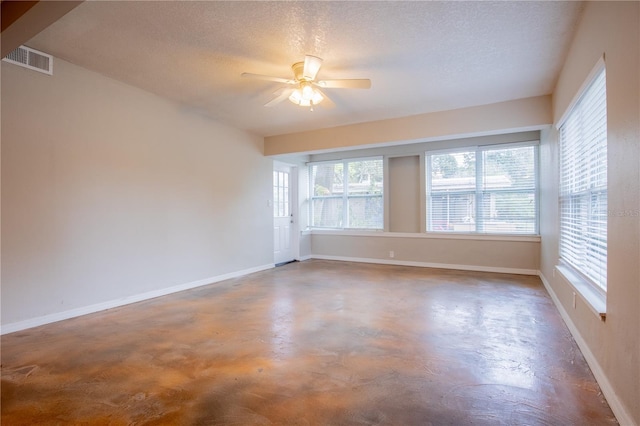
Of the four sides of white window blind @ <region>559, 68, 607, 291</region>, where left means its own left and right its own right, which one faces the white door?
front

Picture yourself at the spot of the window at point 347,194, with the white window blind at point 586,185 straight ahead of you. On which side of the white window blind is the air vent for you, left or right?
right

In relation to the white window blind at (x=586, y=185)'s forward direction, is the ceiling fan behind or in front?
in front

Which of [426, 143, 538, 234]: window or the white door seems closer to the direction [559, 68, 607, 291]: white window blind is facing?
the white door

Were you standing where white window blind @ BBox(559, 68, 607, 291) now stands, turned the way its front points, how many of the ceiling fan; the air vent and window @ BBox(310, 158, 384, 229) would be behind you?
0

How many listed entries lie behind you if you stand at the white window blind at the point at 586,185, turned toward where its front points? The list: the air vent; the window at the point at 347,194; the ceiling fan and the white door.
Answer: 0

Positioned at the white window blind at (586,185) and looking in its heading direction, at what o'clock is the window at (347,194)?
The window is roughly at 1 o'clock from the white window blind.

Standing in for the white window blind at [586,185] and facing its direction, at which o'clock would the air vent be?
The air vent is roughly at 11 o'clock from the white window blind.

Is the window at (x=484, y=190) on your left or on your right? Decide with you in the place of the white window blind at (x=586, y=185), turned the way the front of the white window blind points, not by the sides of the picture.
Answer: on your right

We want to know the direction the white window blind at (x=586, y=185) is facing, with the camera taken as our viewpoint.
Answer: facing to the left of the viewer

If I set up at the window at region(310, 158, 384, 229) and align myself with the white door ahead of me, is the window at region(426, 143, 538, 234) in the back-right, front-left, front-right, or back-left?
back-left
